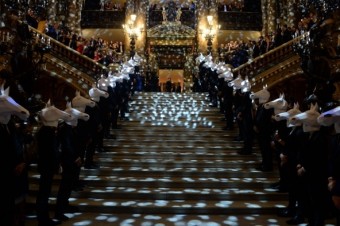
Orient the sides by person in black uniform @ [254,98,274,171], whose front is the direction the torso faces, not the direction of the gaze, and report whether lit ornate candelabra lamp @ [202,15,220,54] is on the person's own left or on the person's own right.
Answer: on the person's own right

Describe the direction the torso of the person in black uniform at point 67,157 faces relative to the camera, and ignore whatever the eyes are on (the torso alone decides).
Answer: to the viewer's right

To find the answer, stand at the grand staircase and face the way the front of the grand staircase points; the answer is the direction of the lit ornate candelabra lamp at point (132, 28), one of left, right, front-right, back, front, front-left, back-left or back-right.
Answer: back

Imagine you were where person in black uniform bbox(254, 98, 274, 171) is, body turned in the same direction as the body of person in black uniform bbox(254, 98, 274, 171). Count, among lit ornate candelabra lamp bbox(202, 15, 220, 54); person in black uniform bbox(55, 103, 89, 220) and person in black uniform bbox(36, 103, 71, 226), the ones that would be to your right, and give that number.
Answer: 1

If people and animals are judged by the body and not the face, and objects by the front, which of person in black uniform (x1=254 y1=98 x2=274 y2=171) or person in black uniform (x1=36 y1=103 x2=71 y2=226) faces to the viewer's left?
person in black uniform (x1=254 y1=98 x2=274 y2=171)

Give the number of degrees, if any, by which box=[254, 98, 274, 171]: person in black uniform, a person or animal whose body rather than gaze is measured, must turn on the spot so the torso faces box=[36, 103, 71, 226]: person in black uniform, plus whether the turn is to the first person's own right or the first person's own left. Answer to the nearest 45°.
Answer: approximately 45° to the first person's own left

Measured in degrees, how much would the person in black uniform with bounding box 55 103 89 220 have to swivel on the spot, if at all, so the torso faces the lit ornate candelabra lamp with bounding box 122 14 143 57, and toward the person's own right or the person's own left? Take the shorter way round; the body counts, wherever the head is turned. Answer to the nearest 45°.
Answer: approximately 90° to the person's own left

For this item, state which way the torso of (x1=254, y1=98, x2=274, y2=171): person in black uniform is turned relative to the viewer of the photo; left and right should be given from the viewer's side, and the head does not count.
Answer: facing to the left of the viewer

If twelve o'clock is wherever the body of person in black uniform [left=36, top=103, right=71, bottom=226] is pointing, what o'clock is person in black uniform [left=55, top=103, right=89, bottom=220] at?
person in black uniform [left=55, top=103, right=89, bottom=220] is roughly at 10 o'clock from person in black uniform [left=36, top=103, right=71, bottom=226].
